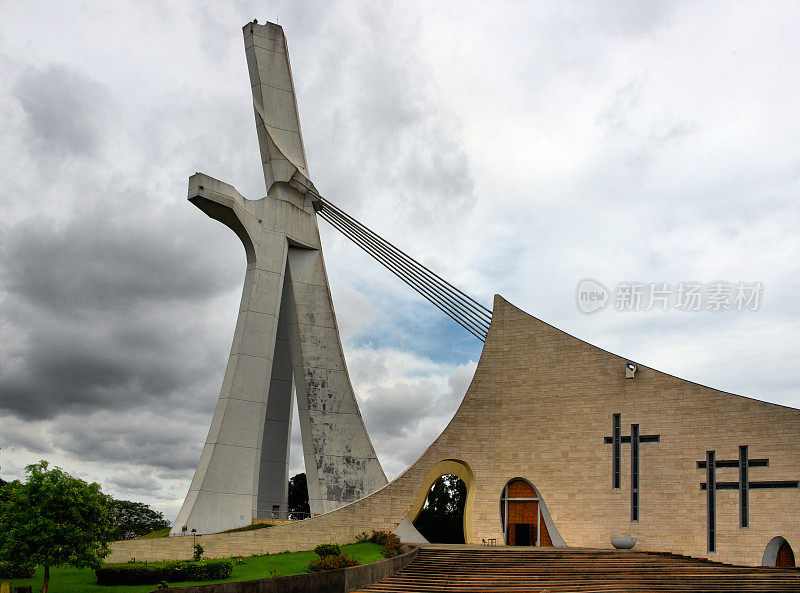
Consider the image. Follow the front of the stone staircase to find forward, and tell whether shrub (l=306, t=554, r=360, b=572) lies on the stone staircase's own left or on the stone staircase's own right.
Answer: on the stone staircase's own right

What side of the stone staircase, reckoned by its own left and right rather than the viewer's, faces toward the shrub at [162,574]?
right

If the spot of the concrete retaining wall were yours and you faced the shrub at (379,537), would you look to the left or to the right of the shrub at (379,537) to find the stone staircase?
right

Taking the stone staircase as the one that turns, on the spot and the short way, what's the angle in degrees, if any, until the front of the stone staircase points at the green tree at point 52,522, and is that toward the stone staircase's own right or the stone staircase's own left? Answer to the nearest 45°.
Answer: approximately 90° to the stone staircase's own right

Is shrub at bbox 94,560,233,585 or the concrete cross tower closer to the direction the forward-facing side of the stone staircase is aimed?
the shrub

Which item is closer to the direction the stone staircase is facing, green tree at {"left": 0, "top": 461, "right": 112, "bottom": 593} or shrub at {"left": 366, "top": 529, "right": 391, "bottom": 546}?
the green tree

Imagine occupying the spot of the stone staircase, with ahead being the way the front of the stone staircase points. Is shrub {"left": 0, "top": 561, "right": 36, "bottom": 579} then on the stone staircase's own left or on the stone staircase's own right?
on the stone staircase's own right

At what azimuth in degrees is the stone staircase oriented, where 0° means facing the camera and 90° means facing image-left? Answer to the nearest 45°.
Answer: approximately 0°
